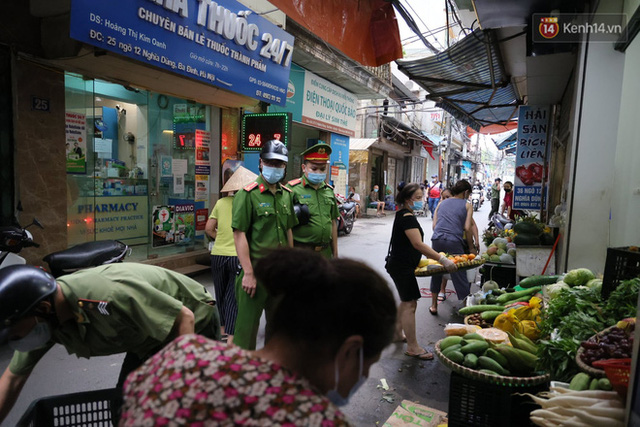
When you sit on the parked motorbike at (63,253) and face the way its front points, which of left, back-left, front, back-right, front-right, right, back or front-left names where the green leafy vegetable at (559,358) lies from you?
back-left

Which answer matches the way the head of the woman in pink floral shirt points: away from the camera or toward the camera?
away from the camera

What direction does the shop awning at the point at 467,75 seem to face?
to the viewer's left

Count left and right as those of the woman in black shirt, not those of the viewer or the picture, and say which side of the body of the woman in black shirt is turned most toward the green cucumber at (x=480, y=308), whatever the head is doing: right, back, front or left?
front

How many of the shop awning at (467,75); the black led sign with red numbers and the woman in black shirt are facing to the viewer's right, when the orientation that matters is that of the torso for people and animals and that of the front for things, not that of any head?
1

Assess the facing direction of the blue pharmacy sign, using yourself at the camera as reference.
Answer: facing the viewer and to the right of the viewer

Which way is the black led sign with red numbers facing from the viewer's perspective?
toward the camera

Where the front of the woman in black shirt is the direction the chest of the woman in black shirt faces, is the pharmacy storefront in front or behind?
behind

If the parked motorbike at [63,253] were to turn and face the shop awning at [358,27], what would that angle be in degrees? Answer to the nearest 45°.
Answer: approximately 180°

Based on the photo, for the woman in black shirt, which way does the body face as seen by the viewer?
to the viewer's right

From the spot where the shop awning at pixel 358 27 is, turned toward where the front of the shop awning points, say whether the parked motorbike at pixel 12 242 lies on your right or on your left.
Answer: on your right

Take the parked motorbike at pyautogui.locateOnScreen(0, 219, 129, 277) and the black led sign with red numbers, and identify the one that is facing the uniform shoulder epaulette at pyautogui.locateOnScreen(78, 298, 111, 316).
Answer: the black led sign with red numbers

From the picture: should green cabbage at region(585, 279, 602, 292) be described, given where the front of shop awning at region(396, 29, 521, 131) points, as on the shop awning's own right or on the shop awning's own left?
on the shop awning's own left

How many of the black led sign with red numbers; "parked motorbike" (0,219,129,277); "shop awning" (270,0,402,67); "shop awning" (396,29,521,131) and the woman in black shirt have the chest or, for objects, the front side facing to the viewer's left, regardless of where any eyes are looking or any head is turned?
2

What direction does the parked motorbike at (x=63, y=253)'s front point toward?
to the viewer's left

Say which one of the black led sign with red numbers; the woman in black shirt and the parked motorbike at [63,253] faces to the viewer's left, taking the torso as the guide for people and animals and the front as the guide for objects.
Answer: the parked motorbike

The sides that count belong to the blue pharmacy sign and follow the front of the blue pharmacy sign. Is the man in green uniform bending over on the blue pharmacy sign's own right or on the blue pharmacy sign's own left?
on the blue pharmacy sign's own right

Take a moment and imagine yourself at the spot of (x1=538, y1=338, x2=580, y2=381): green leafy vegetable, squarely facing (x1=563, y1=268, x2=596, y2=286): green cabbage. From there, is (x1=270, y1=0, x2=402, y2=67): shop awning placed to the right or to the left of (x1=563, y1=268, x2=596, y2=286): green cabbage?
left

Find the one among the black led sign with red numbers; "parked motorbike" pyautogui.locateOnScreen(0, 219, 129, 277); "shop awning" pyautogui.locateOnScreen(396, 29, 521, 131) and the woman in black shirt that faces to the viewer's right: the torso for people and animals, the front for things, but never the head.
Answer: the woman in black shirt

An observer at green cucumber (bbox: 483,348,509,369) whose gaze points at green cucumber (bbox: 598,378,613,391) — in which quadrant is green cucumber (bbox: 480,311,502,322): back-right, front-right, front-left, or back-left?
back-left
